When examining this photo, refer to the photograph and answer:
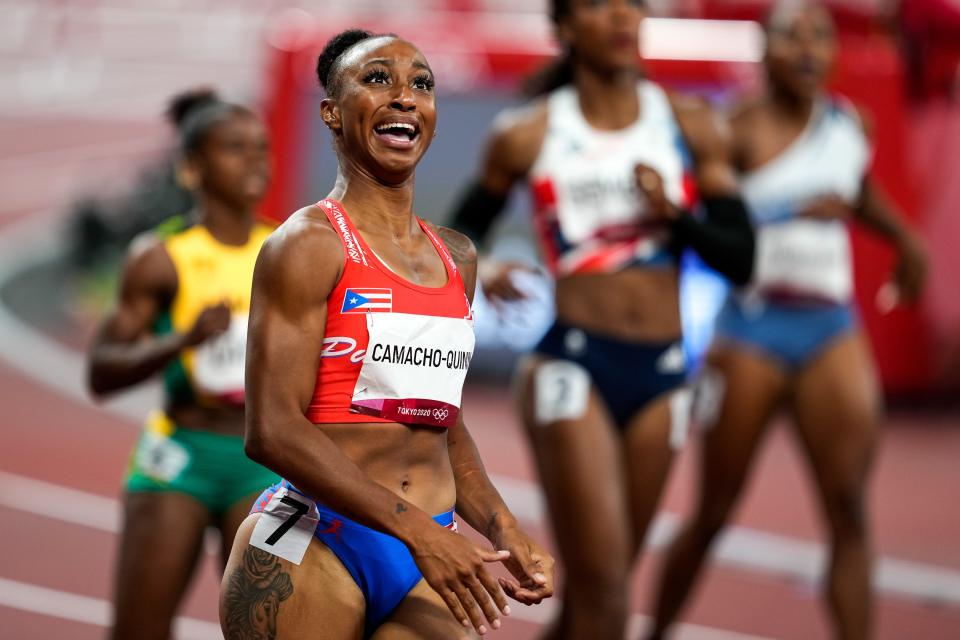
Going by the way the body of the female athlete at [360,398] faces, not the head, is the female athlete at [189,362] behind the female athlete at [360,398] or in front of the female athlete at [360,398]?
behind

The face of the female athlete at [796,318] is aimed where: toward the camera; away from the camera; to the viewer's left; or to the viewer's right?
toward the camera

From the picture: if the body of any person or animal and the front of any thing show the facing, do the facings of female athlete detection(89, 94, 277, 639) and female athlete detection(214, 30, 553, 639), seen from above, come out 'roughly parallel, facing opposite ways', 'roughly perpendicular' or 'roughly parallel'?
roughly parallel

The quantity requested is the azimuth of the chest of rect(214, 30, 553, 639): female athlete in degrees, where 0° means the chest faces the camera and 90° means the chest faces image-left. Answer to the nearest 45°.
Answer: approximately 315°

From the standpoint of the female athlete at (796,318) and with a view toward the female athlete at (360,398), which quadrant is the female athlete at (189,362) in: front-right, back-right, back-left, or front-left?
front-right

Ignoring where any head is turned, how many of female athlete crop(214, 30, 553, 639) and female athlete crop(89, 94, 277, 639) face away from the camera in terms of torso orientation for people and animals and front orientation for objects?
0

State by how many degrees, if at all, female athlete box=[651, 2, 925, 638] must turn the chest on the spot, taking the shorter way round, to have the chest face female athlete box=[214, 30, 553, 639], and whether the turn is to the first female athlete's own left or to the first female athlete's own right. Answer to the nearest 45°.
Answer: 0° — they already face them

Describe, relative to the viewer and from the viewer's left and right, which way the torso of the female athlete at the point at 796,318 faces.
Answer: facing the viewer

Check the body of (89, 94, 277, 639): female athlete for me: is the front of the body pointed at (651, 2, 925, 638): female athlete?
no

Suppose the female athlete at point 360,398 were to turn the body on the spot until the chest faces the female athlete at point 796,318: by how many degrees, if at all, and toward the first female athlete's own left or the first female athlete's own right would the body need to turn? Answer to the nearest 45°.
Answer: approximately 90° to the first female athlete's own left

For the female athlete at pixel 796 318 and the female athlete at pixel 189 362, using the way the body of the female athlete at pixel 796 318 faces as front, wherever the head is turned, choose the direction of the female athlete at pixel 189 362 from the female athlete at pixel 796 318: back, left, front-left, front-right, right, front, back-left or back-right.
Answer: front-right

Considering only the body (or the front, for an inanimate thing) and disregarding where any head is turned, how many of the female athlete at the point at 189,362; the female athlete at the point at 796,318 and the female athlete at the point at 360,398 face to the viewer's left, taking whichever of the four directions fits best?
0
